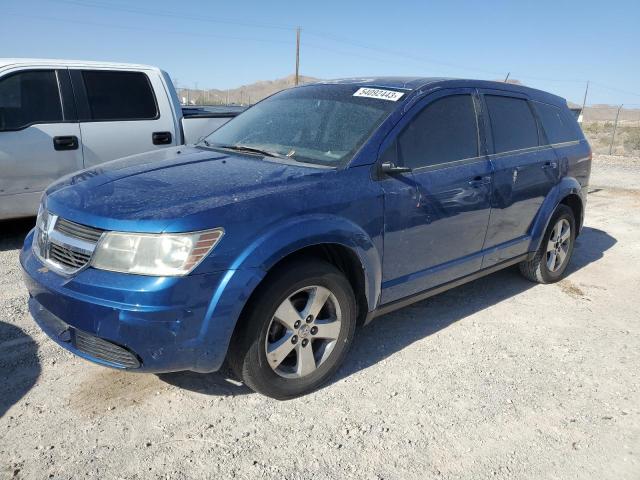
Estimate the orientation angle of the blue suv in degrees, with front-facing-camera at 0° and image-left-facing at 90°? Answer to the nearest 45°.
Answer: approximately 45°

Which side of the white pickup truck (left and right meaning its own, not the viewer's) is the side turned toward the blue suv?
left

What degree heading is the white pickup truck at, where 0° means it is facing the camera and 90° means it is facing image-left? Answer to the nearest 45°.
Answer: approximately 90°

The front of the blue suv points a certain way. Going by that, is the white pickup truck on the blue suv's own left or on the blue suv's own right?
on the blue suv's own right

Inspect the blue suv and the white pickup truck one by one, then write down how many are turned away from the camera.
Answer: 0
